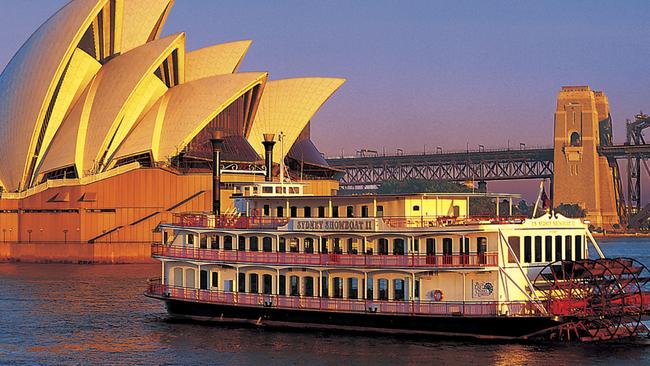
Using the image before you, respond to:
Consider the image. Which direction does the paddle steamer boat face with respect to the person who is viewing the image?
facing away from the viewer and to the left of the viewer
